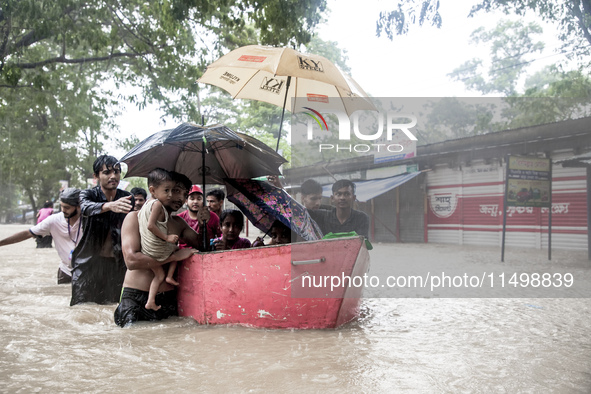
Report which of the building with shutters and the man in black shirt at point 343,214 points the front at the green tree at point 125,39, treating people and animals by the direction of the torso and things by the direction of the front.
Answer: the building with shutters

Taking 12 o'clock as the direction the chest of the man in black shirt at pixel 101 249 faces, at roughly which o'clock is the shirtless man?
The shirtless man is roughly at 1 o'clock from the man in black shirt.

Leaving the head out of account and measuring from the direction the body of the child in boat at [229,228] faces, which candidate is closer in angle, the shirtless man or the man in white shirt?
the shirtless man

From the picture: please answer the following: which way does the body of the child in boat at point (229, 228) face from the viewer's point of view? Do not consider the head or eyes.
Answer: toward the camera

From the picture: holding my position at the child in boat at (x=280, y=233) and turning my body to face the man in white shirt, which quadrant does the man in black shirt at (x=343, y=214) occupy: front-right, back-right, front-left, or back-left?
back-right

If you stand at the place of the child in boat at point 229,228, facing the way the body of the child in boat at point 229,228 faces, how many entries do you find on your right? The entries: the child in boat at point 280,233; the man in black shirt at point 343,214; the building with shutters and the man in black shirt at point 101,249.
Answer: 1

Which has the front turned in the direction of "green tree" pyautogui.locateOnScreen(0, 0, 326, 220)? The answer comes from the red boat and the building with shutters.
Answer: the building with shutters

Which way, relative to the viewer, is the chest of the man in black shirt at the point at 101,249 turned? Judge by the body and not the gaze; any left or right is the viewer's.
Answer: facing the viewer and to the right of the viewer

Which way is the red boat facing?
to the viewer's right

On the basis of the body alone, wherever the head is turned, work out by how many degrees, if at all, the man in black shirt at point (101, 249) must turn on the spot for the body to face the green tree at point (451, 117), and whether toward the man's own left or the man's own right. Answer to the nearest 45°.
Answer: approximately 90° to the man's own left

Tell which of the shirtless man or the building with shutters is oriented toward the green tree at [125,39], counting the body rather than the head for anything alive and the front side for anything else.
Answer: the building with shutters

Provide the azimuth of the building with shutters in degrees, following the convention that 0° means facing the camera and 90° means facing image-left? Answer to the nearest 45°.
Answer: approximately 45°

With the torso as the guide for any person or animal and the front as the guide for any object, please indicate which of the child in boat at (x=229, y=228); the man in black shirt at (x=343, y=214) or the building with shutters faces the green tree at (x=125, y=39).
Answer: the building with shutters

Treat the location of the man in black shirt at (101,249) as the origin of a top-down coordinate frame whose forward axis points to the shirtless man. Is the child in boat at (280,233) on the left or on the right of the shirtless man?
left

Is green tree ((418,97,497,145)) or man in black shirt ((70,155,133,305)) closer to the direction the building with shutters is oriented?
the man in black shirt
